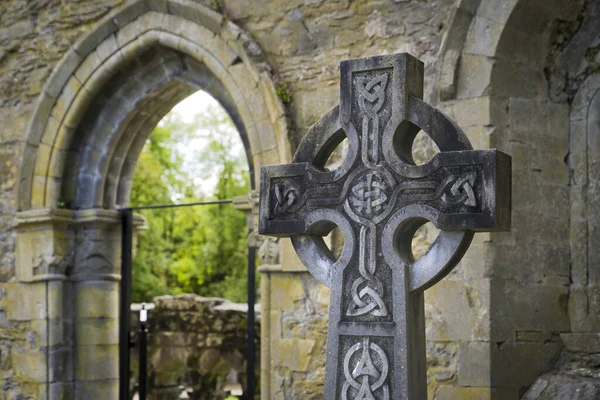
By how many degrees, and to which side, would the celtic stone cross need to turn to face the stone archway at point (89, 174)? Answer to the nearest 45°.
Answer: approximately 90° to its right

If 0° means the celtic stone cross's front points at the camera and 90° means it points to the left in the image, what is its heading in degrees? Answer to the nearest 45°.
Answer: approximately 45°
